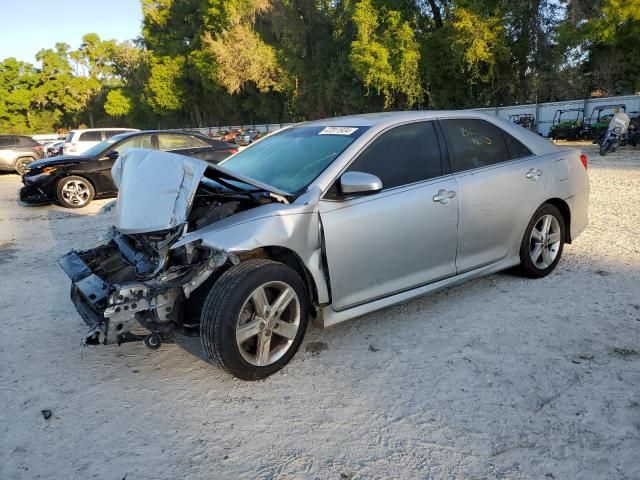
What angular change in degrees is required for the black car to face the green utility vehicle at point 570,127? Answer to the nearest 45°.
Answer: approximately 135° to its right

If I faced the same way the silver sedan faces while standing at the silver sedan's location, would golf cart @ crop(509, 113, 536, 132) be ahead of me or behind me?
behind

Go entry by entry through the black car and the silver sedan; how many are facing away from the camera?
0

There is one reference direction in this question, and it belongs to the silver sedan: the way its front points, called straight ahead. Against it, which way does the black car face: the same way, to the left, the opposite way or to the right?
the same way

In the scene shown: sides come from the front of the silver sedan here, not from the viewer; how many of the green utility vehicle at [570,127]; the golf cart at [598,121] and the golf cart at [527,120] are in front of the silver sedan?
0

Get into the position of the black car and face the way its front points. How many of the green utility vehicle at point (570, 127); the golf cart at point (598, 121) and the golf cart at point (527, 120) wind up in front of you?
0

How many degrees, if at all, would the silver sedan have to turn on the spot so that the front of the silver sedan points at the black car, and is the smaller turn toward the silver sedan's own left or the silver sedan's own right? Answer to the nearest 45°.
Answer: approximately 90° to the silver sedan's own right

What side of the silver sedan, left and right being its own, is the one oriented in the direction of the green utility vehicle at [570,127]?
back

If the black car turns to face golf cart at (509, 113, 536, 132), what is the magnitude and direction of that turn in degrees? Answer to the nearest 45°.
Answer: approximately 180°

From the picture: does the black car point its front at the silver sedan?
no

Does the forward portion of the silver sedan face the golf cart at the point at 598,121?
no

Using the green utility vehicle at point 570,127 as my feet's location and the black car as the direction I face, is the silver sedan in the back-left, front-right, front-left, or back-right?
front-left

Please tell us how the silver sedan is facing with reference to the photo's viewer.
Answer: facing the viewer and to the left of the viewer
